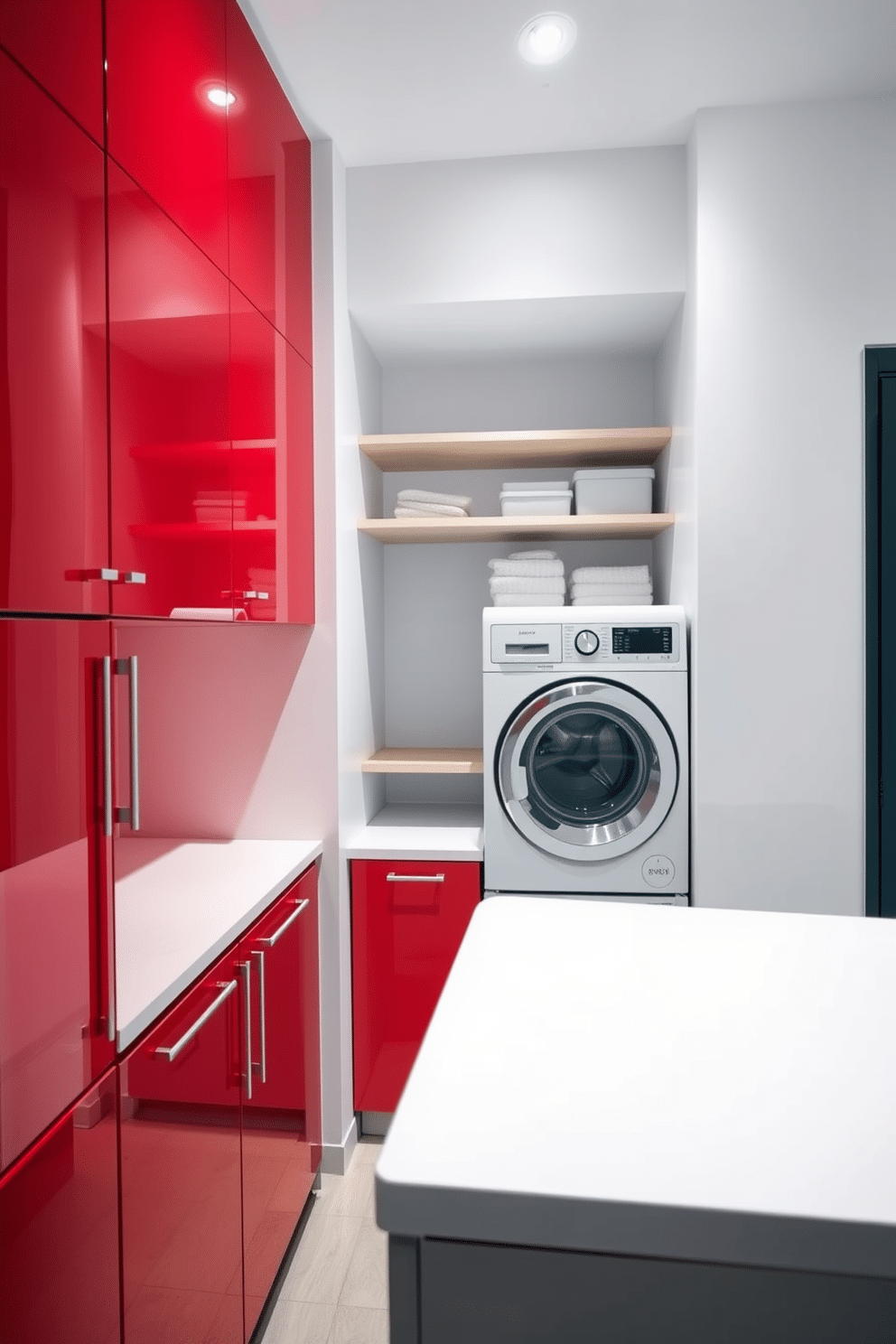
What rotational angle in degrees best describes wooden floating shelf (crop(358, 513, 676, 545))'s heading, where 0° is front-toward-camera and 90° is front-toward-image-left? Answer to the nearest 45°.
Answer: approximately 0°

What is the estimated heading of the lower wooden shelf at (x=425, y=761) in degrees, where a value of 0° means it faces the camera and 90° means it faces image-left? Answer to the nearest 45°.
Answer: approximately 0°

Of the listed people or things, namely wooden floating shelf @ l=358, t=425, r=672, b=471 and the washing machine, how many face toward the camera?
2
